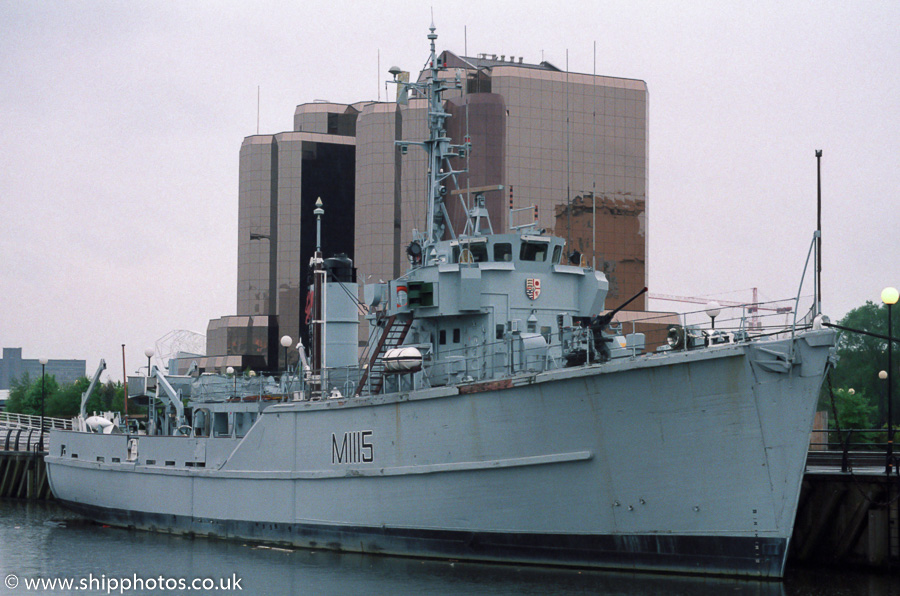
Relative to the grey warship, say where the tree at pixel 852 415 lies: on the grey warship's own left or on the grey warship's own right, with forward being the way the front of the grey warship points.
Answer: on the grey warship's own left

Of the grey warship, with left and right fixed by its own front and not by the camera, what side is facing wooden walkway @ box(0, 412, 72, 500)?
back

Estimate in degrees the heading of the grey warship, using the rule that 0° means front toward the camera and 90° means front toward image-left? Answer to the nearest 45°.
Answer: approximately 315°
